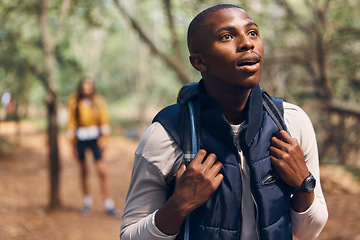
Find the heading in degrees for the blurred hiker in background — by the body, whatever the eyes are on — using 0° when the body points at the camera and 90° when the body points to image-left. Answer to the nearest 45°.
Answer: approximately 0°

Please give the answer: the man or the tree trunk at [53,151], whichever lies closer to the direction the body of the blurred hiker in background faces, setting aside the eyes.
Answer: the man

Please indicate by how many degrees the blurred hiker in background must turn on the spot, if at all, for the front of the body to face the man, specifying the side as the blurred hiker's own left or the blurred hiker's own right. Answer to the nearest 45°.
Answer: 0° — they already face them

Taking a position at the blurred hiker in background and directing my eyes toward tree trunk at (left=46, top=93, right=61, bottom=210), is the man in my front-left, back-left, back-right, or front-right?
back-left

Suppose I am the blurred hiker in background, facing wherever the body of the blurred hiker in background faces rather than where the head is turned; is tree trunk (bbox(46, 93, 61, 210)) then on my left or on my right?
on my right
